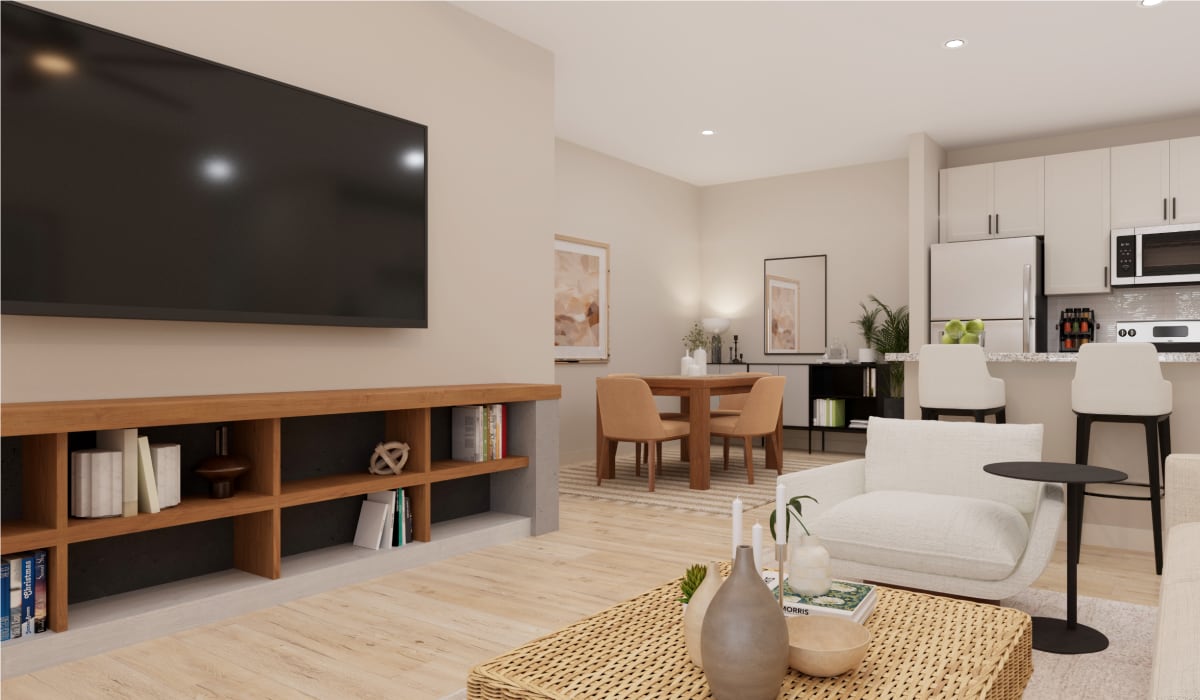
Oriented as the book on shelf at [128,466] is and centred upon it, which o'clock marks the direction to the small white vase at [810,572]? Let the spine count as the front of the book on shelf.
The small white vase is roughly at 12 o'clock from the book on shelf.

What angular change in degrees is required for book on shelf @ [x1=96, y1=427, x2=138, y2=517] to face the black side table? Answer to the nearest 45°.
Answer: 0° — it already faces it

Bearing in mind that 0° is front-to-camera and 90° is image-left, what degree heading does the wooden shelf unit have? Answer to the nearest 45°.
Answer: approximately 315°

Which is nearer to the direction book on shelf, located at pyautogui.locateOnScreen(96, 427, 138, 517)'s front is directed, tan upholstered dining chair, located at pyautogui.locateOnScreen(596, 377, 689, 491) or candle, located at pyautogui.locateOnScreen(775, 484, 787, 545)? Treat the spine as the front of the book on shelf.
the candle

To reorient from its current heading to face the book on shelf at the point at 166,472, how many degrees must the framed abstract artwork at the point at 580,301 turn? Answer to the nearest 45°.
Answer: approximately 45° to its right

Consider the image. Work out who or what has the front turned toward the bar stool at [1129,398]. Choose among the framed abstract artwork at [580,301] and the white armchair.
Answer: the framed abstract artwork

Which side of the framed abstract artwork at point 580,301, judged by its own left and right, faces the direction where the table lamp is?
left

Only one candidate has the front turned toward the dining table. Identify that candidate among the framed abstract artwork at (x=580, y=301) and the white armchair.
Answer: the framed abstract artwork

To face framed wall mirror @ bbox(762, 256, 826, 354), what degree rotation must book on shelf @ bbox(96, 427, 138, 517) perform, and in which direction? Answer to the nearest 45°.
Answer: approximately 90° to its left

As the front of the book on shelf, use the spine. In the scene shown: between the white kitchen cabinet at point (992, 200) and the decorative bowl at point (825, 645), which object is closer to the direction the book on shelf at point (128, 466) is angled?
the decorative bowl

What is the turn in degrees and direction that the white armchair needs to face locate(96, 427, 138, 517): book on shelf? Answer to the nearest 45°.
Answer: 0° — it already faces it
